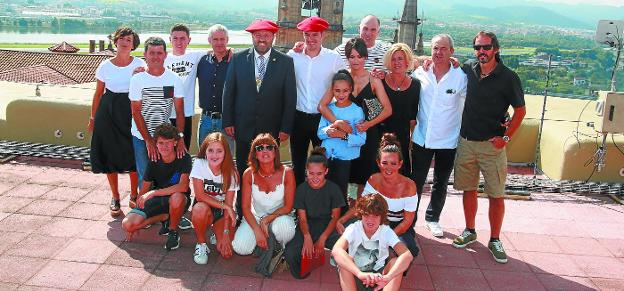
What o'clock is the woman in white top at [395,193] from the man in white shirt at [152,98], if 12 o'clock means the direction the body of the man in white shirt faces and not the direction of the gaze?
The woman in white top is roughly at 10 o'clock from the man in white shirt.

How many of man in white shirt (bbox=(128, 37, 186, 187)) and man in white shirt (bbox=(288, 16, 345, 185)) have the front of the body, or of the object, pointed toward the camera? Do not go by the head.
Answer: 2

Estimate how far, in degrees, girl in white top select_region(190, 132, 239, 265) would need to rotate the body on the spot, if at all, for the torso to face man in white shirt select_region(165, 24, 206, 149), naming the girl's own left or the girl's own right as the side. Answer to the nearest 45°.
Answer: approximately 180°

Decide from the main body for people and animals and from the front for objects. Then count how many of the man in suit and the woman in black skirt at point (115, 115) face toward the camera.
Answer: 2

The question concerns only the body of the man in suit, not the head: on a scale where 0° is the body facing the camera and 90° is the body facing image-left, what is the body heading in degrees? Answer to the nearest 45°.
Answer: approximately 0°

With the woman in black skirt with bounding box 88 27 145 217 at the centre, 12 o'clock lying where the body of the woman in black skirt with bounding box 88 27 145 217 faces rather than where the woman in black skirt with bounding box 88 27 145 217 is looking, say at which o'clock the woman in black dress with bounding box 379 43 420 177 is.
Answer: the woman in black dress with bounding box 379 43 420 177 is roughly at 10 o'clock from the woman in black skirt with bounding box 88 27 145 217.

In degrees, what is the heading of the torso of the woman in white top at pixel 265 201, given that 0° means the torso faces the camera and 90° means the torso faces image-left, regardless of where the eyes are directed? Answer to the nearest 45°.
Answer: approximately 0°

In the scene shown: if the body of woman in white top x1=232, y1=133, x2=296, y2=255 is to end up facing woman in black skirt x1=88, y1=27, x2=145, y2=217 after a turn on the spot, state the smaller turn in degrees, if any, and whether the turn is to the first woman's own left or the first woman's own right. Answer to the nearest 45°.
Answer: approximately 135° to the first woman's own right
